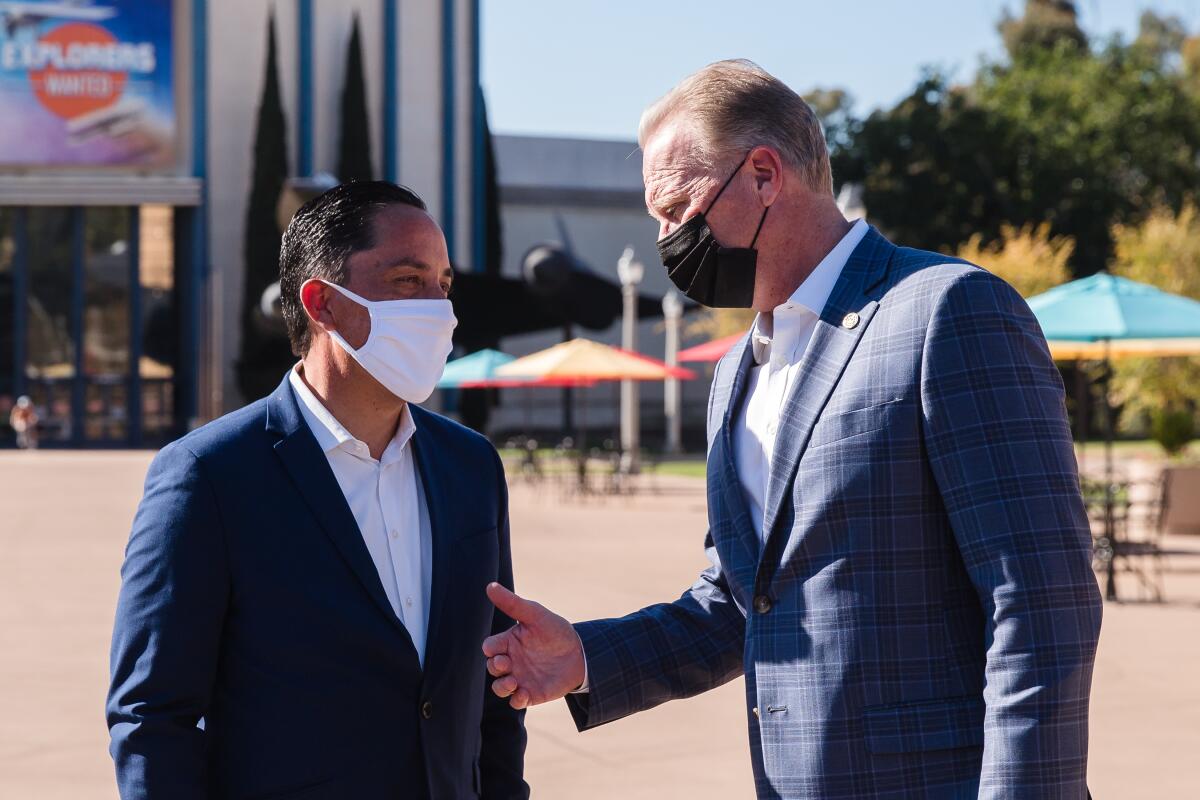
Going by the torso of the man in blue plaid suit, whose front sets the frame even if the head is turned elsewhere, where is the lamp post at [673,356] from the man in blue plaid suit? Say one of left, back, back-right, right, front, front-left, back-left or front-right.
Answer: back-right

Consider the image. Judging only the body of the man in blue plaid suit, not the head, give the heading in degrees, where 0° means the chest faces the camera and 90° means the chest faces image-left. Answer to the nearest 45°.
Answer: approximately 45°

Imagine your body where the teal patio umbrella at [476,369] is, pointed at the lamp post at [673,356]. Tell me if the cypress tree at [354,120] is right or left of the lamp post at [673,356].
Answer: left

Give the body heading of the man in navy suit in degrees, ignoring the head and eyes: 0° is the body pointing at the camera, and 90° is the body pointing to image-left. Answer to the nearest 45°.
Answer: approximately 315°

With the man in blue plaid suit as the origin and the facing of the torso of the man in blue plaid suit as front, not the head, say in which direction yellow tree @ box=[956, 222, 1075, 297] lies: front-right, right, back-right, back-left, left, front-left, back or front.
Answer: back-right

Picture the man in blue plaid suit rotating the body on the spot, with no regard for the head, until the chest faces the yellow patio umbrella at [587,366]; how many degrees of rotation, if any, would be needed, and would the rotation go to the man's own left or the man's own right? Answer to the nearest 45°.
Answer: approximately 135° to the man's own right

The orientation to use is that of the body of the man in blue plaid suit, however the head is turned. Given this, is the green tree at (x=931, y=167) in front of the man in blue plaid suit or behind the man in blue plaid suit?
behind

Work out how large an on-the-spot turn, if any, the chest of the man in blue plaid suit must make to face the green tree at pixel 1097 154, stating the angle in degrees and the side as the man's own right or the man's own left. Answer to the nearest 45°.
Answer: approximately 135° to the man's own right

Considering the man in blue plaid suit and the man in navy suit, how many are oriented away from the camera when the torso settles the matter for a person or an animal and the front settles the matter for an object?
0

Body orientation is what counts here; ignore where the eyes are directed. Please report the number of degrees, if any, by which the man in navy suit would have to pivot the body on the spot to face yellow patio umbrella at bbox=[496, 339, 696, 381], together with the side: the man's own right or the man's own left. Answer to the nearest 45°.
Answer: approximately 135° to the man's own left

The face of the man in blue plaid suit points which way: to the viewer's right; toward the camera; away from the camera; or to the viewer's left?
to the viewer's left

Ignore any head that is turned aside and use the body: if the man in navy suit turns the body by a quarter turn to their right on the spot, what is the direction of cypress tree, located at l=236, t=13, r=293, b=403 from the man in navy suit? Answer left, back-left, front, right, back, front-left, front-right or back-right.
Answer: back-right
